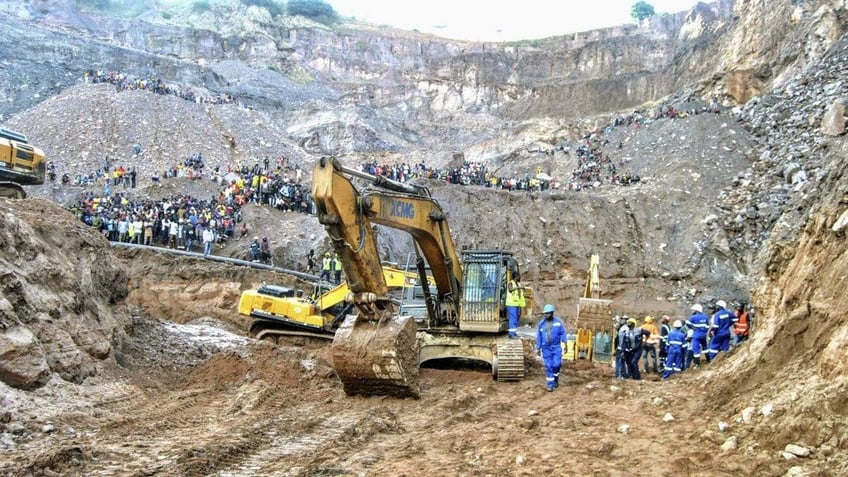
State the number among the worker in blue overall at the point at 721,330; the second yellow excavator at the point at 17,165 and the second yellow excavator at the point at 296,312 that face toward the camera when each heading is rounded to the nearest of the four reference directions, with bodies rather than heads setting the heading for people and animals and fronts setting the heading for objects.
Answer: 0

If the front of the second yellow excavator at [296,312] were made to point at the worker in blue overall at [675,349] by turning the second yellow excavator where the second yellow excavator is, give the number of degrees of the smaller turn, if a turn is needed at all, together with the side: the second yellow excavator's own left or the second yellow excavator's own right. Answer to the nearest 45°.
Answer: approximately 45° to the second yellow excavator's own right

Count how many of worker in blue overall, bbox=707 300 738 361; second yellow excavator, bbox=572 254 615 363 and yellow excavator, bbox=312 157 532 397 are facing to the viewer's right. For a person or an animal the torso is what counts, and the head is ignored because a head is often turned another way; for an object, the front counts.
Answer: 0

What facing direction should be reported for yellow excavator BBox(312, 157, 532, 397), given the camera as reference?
facing the viewer and to the left of the viewer

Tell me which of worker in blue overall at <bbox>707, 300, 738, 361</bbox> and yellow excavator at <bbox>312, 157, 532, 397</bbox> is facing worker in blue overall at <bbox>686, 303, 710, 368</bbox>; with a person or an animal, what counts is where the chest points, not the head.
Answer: worker in blue overall at <bbox>707, 300, 738, 361</bbox>

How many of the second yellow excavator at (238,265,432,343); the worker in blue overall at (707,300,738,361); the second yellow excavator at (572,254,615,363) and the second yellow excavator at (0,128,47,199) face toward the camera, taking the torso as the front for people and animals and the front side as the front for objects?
1

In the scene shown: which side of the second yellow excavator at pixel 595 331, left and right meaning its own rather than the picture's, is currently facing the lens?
front

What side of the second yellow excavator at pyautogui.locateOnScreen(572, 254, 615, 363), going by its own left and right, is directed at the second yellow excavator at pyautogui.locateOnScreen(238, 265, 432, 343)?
right

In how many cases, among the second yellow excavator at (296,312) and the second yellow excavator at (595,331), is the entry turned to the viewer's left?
0

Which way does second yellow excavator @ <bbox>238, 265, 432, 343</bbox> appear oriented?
to the viewer's right

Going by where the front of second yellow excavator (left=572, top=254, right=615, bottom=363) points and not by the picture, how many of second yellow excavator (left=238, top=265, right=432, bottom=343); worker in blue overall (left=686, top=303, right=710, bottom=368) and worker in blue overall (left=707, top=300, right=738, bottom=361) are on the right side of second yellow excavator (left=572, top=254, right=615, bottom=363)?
1
